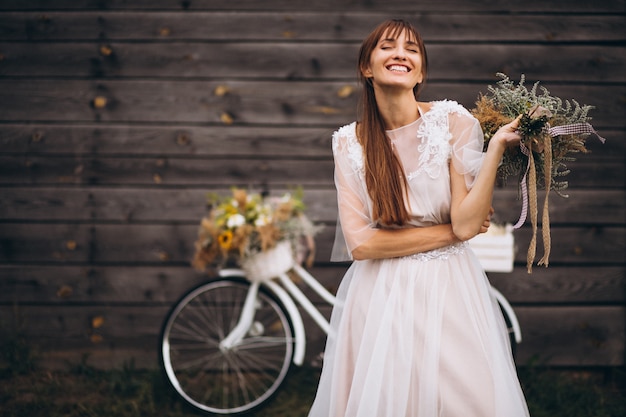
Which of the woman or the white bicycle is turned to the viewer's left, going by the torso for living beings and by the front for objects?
the white bicycle

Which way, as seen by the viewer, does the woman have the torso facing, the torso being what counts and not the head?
toward the camera

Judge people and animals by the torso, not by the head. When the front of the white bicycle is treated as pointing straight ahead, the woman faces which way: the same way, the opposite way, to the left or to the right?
to the left

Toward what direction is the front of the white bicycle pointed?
to the viewer's left

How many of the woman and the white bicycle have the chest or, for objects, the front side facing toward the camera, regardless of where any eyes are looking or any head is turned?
1

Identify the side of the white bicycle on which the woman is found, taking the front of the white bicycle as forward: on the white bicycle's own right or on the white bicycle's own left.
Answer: on the white bicycle's own left

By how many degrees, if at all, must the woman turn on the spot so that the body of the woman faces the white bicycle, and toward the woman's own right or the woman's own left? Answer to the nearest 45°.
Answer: approximately 135° to the woman's own right
